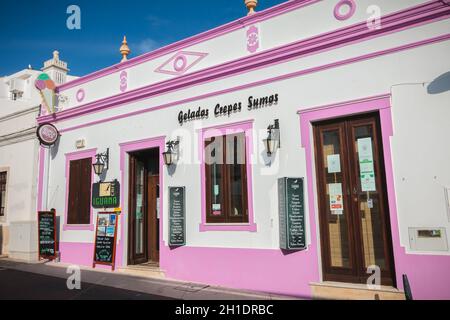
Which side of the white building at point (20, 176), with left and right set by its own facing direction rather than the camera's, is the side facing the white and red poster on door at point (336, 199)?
left

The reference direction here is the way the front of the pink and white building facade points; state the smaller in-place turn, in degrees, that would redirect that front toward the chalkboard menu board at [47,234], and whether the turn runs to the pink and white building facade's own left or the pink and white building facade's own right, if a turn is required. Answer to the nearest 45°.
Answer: approximately 90° to the pink and white building facade's own right

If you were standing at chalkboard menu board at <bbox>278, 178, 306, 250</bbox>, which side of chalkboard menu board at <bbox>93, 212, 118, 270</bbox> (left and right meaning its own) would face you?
left

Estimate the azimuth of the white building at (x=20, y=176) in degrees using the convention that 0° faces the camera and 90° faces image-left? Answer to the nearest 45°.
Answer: approximately 45°

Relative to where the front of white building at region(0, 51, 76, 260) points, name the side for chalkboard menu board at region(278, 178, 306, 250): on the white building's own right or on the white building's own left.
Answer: on the white building's own left

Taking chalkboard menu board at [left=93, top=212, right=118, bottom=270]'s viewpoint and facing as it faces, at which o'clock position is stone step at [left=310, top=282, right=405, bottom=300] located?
The stone step is roughly at 9 o'clock from the chalkboard menu board.

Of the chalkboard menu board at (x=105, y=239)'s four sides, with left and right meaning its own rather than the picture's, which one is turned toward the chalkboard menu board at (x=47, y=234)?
right

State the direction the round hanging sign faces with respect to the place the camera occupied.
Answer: facing the viewer and to the right of the viewer

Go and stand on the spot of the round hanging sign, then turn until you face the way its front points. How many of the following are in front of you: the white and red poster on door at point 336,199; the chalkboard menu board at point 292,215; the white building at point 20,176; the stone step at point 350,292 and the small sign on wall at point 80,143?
4

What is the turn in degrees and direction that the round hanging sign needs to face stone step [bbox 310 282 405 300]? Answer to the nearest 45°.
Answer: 0° — it already faces it

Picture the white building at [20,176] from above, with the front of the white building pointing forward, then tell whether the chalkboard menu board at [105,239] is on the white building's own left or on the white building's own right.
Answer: on the white building's own left

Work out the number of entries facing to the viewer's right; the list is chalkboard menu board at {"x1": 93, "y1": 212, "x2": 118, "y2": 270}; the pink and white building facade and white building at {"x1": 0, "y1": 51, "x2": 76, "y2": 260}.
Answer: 0

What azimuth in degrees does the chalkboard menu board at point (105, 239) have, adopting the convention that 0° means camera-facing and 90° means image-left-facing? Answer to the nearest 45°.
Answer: approximately 45°

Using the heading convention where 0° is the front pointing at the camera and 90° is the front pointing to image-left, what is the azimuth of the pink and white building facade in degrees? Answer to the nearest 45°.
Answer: approximately 45°
